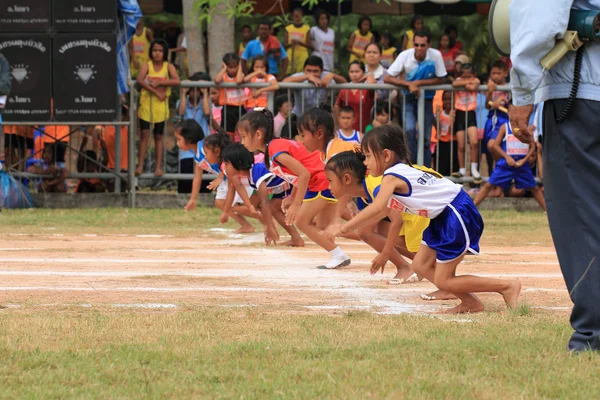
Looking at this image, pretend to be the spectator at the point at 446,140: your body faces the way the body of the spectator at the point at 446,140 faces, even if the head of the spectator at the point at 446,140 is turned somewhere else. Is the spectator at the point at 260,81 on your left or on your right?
on your right

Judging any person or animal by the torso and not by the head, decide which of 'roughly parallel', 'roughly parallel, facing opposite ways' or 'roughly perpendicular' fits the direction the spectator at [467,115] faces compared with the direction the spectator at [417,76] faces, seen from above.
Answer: roughly parallel

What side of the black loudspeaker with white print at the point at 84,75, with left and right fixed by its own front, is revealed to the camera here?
front

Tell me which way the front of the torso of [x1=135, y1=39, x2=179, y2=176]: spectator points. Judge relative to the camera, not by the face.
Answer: toward the camera

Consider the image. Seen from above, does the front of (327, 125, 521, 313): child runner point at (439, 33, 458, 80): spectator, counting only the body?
no

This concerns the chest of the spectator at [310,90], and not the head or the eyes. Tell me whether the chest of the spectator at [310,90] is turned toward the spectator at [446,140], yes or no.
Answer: no

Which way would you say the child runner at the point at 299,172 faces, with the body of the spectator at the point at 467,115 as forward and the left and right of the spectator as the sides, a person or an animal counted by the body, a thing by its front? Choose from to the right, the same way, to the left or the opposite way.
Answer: to the right

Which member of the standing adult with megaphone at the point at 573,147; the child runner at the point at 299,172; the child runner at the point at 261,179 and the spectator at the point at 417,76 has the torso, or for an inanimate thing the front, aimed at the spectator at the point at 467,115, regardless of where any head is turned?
the standing adult with megaphone

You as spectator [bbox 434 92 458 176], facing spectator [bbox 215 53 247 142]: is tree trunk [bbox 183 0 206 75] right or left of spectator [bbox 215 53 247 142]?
right

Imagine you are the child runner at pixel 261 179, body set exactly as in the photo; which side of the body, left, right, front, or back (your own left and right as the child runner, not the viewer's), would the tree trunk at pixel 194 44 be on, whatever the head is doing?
right

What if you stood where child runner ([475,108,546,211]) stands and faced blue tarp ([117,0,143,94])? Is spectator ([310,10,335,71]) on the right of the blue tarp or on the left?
right

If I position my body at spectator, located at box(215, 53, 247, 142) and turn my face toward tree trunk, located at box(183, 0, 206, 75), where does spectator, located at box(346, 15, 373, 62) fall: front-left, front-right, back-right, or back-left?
front-right

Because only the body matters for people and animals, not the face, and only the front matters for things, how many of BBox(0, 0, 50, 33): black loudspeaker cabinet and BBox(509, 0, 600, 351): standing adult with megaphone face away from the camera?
1

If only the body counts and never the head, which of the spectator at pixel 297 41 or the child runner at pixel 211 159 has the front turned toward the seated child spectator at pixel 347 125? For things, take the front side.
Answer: the spectator

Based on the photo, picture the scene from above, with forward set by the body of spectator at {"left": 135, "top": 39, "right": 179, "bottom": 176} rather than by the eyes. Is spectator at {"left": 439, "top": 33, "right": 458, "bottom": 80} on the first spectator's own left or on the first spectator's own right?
on the first spectator's own left
